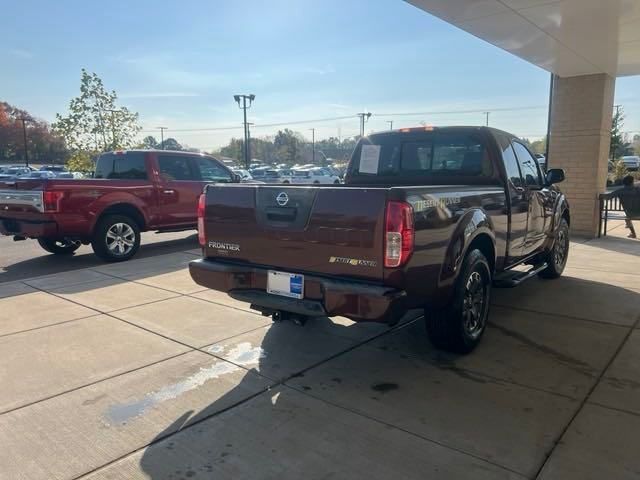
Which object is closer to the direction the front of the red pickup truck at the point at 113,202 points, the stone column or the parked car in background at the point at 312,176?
the parked car in background

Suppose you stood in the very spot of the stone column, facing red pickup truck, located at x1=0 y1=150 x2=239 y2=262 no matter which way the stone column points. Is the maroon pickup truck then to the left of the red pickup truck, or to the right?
left

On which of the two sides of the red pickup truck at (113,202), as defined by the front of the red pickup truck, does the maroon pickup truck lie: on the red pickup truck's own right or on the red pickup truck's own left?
on the red pickup truck's own right

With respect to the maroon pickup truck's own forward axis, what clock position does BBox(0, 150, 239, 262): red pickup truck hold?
The red pickup truck is roughly at 9 o'clock from the maroon pickup truck.

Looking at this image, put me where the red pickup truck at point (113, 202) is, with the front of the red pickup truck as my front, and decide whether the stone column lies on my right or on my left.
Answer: on my right

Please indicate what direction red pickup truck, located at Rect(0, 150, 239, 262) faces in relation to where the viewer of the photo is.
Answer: facing away from the viewer and to the right of the viewer

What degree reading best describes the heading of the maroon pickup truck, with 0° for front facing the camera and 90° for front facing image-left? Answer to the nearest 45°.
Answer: approximately 225°

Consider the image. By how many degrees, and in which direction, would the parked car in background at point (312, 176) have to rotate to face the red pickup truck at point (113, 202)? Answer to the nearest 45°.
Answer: approximately 90° to its right
